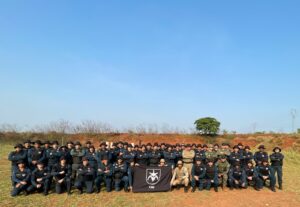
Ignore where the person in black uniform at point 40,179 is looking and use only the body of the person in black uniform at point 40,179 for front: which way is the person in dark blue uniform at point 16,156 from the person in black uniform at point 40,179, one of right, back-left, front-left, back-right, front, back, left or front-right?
back-right

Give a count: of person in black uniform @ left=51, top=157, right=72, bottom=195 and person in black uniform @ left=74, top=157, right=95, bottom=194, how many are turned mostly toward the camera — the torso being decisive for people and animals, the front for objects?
2

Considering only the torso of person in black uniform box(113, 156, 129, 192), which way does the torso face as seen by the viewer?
toward the camera

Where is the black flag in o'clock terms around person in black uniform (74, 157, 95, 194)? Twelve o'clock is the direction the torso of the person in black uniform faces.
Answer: The black flag is roughly at 9 o'clock from the person in black uniform.

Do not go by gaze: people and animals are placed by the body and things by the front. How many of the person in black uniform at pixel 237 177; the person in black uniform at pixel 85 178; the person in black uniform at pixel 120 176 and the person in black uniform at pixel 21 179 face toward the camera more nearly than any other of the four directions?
4

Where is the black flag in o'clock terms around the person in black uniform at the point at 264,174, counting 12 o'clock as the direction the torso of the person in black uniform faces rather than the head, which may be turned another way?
The black flag is roughly at 2 o'clock from the person in black uniform.

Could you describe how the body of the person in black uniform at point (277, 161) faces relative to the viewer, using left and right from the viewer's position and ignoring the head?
facing the viewer

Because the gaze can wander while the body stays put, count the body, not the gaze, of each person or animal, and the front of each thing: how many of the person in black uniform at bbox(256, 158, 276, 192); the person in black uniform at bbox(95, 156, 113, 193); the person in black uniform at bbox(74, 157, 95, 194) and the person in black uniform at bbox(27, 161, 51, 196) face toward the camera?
4

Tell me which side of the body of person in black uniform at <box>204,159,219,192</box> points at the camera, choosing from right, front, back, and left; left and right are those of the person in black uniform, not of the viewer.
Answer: front

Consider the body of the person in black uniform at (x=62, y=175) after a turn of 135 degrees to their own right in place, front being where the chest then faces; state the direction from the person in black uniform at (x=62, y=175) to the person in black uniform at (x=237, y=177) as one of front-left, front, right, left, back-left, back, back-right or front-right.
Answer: back-right

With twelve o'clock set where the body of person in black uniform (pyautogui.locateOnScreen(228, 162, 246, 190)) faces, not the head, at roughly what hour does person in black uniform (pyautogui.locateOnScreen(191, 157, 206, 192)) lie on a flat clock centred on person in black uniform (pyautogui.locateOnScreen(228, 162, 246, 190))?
person in black uniform (pyautogui.locateOnScreen(191, 157, 206, 192)) is roughly at 2 o'clock from person in black uniform (pyautogui.locateOnScreen(228, 162, 246, 190)).

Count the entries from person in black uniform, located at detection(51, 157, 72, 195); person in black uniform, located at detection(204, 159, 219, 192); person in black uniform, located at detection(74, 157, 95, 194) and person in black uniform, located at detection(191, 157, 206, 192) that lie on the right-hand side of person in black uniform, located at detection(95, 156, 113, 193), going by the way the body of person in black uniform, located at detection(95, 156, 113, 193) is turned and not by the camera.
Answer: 2

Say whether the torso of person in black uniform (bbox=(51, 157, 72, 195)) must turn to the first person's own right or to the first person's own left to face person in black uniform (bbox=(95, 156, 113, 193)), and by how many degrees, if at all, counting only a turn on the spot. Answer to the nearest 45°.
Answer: approximately 90° to the first person's own left

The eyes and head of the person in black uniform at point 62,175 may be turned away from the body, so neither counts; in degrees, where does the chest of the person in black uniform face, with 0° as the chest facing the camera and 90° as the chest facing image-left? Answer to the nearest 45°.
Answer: approximately 0°

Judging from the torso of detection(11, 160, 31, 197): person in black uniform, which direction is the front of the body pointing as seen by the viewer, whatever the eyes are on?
toward the camera

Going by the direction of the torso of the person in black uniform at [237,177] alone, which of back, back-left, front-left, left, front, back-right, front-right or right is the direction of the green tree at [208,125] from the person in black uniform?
back

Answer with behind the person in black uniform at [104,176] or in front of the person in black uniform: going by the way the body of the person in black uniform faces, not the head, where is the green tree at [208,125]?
behind

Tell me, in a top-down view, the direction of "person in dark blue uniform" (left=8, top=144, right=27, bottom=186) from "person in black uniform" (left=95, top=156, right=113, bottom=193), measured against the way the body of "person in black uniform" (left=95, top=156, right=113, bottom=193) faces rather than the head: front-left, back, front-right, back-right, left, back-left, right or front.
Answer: right
